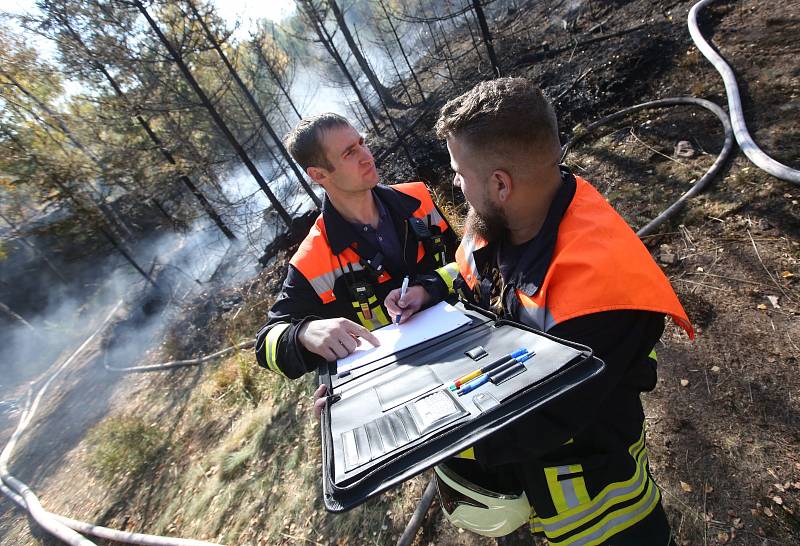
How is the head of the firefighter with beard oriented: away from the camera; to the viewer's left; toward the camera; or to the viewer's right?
to the viewer's left

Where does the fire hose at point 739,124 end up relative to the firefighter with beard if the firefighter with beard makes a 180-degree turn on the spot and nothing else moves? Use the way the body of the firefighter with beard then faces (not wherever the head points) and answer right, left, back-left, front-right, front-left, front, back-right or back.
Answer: front-left

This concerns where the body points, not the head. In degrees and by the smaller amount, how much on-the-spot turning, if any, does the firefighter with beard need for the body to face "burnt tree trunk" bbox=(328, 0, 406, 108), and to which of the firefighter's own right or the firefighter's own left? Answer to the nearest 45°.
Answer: approximately 90° to the firefighter's own right

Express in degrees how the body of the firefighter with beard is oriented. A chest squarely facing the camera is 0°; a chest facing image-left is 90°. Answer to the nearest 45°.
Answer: approximately 90°

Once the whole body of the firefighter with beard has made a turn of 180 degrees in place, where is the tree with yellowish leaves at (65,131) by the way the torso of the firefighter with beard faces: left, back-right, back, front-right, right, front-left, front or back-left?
back-left
